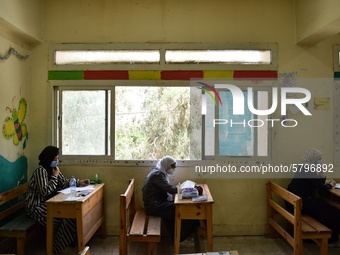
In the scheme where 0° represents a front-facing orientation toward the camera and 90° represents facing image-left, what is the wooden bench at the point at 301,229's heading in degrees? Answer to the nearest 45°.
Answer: approximately 225°

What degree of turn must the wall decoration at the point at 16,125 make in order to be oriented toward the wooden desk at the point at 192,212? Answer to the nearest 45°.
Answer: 0° — it already faces it

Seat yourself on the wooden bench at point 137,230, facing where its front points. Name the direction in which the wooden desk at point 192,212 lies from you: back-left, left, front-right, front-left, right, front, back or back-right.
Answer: front

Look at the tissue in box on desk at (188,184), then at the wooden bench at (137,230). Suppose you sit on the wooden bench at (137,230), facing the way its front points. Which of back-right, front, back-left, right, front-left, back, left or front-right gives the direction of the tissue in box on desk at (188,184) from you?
front-left

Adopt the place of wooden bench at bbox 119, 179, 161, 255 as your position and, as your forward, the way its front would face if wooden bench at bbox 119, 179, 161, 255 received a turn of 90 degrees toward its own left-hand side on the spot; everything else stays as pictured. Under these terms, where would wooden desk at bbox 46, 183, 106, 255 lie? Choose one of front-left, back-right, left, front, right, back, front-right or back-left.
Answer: left

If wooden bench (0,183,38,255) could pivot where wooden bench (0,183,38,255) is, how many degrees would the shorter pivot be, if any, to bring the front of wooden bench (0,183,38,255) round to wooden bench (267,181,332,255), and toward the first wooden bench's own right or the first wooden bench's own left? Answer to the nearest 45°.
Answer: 0° — it already faces it

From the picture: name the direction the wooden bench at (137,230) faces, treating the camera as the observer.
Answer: facing to the right of the viewer

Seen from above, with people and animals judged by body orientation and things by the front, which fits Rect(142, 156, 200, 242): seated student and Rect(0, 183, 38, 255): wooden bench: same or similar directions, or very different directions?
same or similar directions

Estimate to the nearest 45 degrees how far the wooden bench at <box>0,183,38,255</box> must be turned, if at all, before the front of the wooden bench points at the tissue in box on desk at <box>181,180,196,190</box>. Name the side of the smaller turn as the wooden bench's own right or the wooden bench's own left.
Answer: approximately 45° to the wooden bench's own left

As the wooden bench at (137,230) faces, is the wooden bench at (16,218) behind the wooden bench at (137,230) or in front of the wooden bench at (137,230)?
behind

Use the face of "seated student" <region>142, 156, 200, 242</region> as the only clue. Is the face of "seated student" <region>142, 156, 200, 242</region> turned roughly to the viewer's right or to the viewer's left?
to the viewer's right

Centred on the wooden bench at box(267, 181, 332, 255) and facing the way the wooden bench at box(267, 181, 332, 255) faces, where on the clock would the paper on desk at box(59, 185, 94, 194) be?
The paper on desk is roughly at 7 o'clock from the wooden bench.

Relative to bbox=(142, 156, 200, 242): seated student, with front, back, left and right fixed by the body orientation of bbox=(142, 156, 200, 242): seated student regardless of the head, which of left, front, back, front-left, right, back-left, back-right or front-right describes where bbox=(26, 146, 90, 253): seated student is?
back
